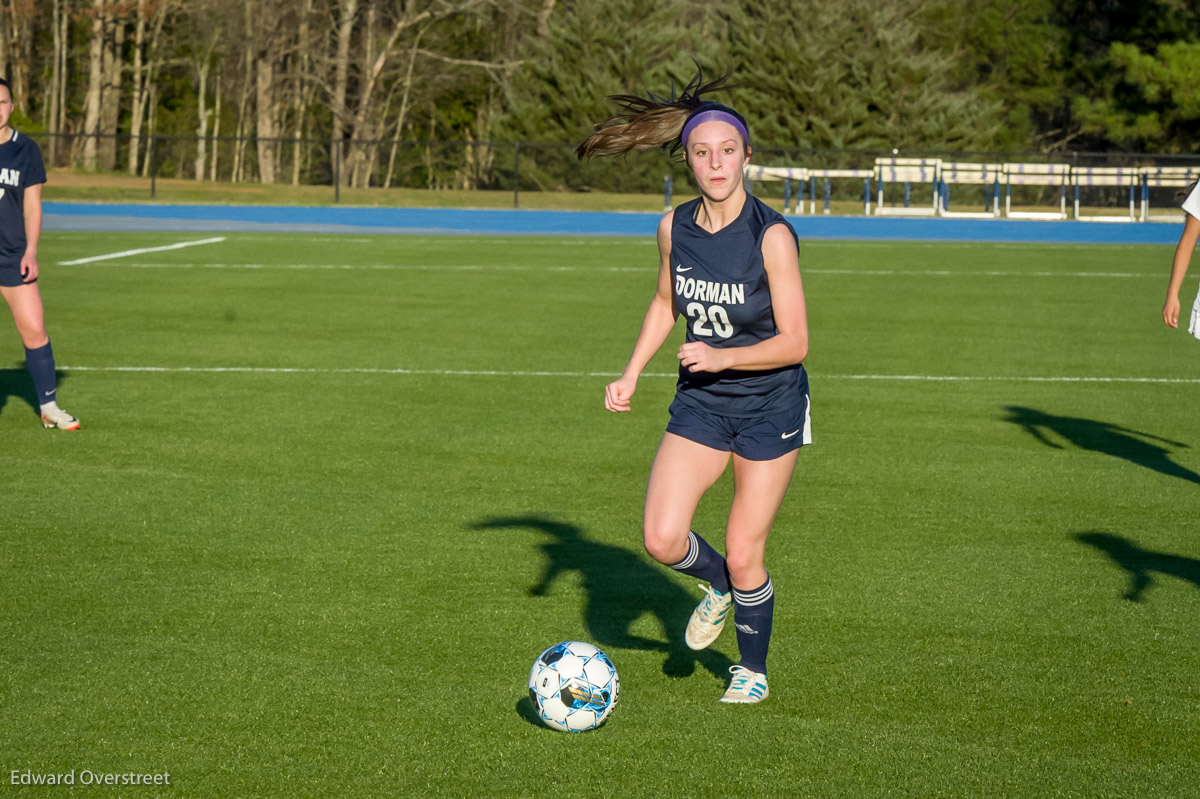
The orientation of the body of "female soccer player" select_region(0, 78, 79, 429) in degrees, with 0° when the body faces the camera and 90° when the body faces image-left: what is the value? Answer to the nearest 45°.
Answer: approximately 0°

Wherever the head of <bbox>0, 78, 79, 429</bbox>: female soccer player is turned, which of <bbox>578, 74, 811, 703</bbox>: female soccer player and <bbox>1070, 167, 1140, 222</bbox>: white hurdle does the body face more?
the female soccer player

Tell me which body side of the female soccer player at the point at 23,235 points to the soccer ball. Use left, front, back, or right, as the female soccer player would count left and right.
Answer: front

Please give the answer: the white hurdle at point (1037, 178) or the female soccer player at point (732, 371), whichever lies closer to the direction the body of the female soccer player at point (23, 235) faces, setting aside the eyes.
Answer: the female soccer player

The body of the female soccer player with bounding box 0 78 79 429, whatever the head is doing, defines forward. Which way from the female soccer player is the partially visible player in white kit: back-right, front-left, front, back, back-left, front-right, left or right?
front-left

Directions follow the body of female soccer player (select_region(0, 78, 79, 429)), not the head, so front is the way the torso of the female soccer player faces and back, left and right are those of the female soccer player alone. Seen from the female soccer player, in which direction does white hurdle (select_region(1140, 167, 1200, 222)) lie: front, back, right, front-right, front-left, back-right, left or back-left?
back-left

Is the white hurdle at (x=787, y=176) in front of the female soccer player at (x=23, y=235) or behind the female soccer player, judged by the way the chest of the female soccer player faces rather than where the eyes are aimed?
behind

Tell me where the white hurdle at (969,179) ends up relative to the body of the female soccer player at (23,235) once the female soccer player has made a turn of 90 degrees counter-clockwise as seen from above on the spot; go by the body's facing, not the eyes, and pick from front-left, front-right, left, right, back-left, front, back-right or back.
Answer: front-left

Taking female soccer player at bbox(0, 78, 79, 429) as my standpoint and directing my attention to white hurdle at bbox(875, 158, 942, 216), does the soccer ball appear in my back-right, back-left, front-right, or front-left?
back-right
